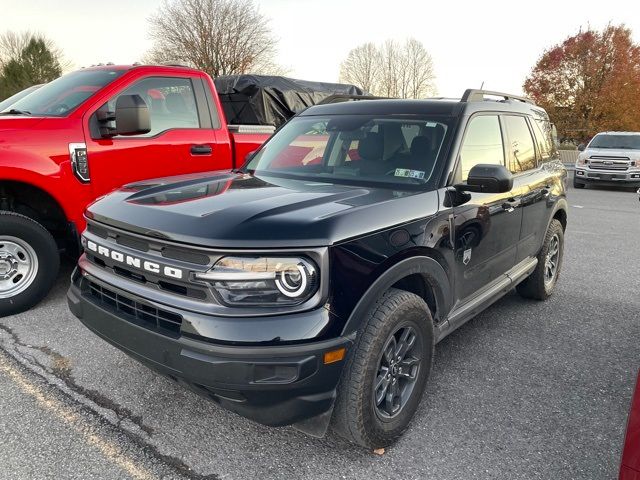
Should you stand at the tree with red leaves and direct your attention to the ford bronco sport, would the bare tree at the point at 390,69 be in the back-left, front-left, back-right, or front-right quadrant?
back-right

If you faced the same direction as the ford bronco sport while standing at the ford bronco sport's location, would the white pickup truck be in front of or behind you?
behind

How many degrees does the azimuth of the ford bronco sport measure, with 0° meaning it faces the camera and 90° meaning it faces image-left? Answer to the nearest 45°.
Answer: approximately 45°

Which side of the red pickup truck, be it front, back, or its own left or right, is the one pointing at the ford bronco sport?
left

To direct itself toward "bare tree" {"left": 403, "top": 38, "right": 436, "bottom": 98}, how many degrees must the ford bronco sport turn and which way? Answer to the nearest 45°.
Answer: approximately 135° to its right

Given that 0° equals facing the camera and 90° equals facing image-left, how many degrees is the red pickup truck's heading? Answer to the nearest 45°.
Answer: approximately 45°

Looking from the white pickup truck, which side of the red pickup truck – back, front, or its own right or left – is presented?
back

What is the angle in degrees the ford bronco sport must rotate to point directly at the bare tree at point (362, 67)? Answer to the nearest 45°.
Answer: approximately 135° to its right
